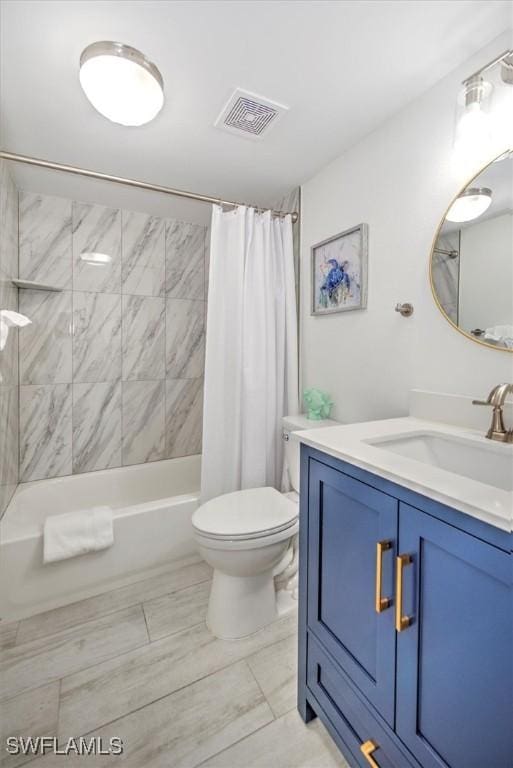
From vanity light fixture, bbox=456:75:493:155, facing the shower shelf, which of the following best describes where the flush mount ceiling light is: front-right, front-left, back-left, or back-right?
front-left

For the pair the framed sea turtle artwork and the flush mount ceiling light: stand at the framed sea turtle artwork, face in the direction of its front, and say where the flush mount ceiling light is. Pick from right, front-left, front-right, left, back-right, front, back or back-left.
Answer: front

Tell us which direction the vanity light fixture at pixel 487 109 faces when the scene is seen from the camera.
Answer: facing the viewer and to the left of the viewer

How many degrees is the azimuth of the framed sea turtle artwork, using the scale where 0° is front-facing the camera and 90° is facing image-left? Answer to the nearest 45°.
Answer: approximately 45°

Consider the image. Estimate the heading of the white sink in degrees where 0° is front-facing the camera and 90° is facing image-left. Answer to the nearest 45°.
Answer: approximately 45°

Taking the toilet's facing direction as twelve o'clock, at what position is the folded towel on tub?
The folded towel on tub is roughly at 2 o'clock from the toilet.

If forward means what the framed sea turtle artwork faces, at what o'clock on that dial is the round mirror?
The round mirror is roughly at 9 o'clock from the framed sea turtle artwork.

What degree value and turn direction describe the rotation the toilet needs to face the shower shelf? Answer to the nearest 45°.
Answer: approximately 90° to its right

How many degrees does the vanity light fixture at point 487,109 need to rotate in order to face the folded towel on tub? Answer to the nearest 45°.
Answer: approximately 45° to its right

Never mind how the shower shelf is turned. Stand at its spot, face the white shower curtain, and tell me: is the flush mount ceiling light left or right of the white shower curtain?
right

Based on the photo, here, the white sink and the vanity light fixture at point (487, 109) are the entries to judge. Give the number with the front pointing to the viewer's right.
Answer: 0

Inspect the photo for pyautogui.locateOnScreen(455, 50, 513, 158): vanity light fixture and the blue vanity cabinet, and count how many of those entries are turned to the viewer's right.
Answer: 0

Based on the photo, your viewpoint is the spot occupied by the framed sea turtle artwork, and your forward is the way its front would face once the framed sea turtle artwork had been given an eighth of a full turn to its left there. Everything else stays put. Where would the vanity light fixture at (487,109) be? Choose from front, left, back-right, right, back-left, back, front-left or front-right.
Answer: front-left
